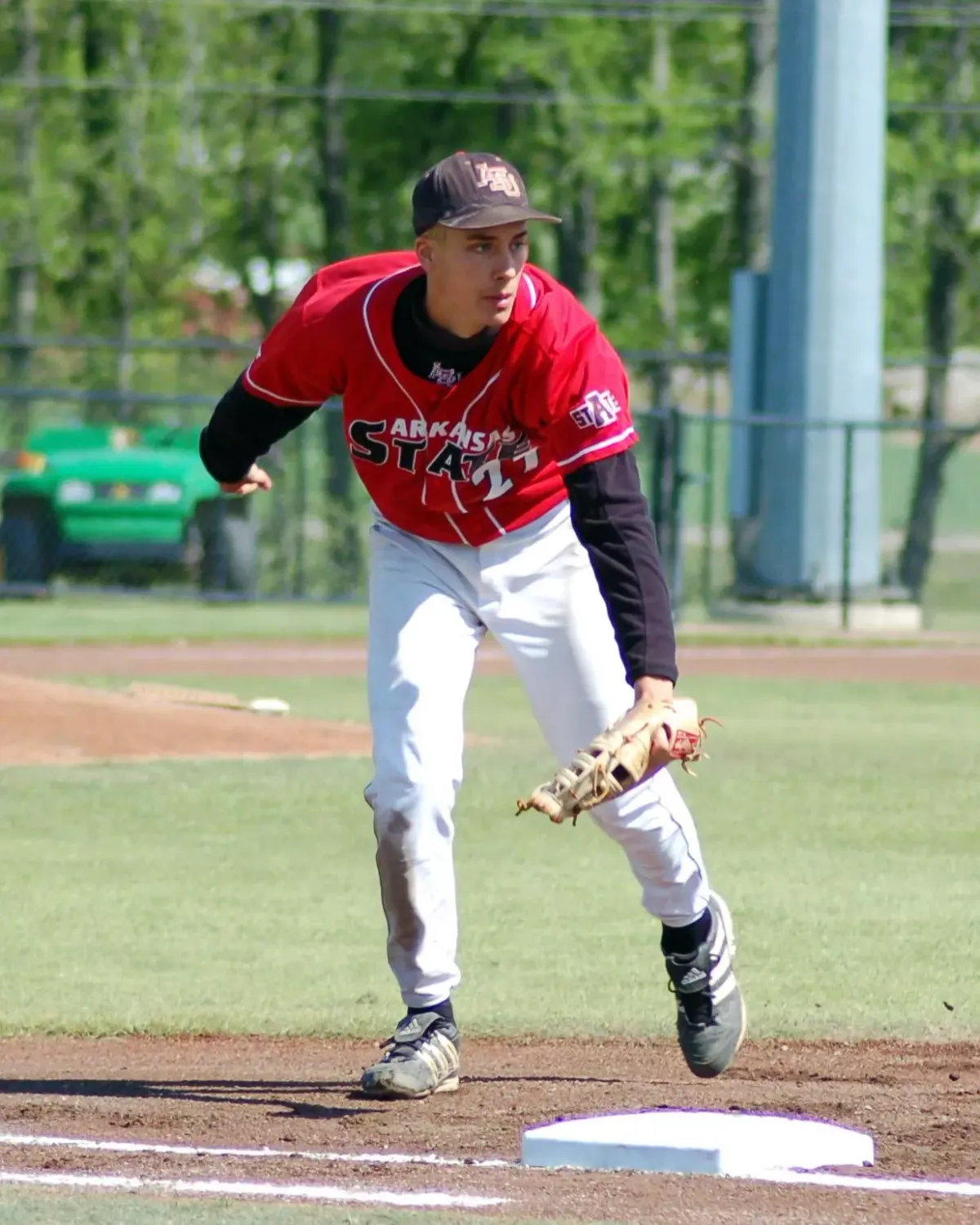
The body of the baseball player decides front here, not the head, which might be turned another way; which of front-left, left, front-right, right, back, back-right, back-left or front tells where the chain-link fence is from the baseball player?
back

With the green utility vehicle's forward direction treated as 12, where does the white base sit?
The white base is roughly at 12 o'clock from the green utility vehicle.

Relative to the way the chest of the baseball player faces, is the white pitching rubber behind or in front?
behind

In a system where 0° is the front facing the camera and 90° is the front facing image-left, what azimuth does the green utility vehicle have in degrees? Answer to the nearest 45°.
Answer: approximately 0°

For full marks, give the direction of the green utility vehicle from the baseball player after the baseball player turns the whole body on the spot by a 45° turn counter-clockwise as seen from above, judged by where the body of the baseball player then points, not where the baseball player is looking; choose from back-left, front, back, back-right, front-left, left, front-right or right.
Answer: back-left
